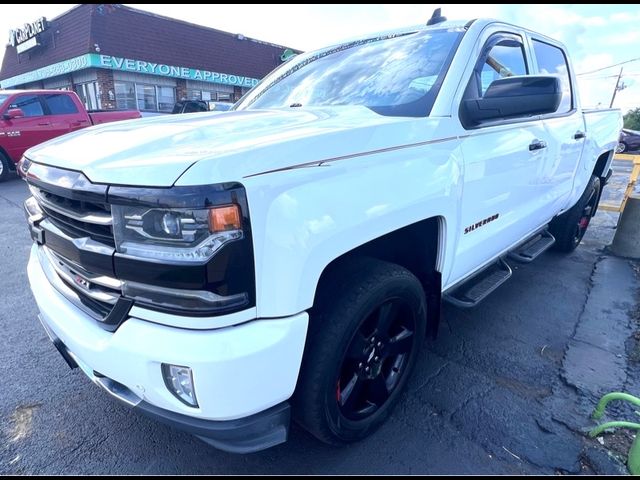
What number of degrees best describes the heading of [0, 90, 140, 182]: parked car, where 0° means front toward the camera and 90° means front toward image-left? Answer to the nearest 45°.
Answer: approximately 45°

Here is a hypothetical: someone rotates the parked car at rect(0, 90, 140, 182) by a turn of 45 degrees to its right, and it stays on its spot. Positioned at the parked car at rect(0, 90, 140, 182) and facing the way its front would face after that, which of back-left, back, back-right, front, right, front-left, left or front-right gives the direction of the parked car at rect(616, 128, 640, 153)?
back

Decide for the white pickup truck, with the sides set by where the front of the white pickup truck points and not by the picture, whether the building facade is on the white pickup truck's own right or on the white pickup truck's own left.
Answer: on the white pickup truck's own right

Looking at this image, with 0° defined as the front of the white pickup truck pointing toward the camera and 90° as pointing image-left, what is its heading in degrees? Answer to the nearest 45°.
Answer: approximately 45°

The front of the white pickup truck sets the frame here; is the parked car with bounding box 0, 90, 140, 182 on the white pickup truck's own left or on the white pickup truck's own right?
on the white pickup truck's own right

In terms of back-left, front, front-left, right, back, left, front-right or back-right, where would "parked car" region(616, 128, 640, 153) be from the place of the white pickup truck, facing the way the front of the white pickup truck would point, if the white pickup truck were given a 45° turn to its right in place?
back-right

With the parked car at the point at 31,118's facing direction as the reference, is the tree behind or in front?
behind

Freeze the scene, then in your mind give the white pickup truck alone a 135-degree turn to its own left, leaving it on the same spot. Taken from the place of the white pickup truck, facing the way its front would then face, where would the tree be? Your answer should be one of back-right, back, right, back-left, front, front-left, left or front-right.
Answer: front-left
